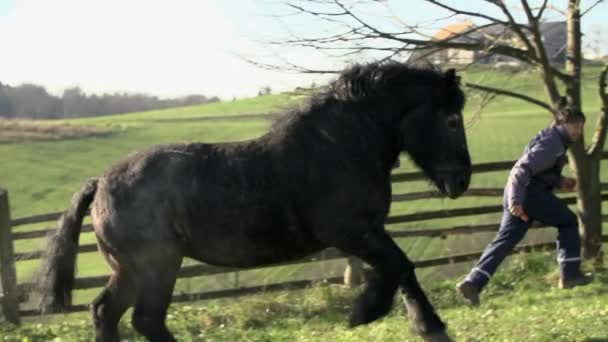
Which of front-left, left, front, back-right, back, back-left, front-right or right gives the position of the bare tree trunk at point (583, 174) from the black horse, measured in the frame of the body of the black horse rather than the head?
front-left

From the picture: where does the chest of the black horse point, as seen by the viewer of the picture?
to the viewer's right

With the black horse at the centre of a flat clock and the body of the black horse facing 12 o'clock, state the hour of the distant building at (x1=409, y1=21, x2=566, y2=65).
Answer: The distant building is roughly at 10 o'clock from the black horse.

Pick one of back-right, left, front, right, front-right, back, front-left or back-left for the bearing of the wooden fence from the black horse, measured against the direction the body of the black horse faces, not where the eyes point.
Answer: left
